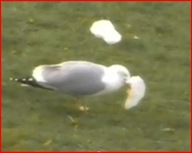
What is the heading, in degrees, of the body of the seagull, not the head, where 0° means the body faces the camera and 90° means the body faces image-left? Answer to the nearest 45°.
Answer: approximately 270°
